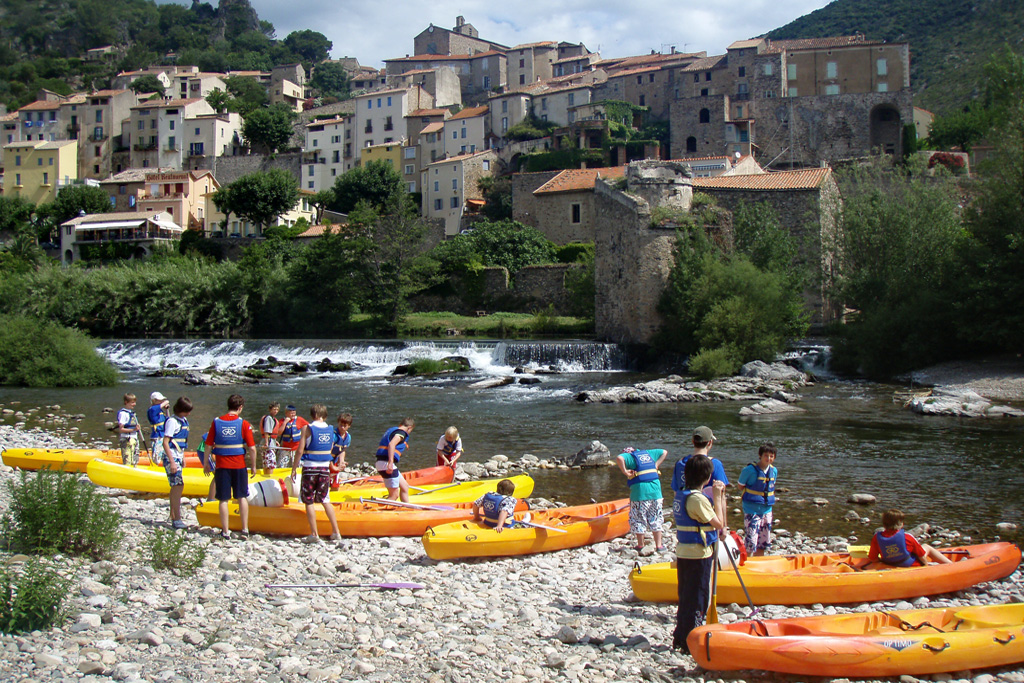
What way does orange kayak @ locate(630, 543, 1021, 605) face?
to the viewer's right

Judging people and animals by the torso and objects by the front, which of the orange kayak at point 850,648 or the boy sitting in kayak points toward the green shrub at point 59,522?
the orange kayak

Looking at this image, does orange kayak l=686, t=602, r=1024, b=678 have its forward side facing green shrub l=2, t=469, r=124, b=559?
yes

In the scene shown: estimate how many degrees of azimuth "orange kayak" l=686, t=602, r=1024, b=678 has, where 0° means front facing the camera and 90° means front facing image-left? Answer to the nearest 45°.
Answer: approximately 90°

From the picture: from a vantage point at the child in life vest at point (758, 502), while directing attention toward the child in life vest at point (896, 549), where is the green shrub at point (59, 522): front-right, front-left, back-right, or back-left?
back-right
